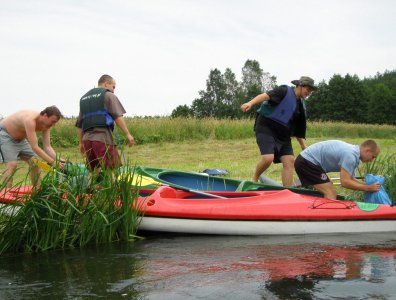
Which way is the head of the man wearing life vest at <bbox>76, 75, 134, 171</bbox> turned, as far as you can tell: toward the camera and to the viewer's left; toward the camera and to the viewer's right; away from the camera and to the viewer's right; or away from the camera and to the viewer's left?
away from the camera and to the viewer's right

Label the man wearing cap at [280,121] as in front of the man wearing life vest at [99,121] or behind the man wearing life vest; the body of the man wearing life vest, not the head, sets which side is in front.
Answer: in front

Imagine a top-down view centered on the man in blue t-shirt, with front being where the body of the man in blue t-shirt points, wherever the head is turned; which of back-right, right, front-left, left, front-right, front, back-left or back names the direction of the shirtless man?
back

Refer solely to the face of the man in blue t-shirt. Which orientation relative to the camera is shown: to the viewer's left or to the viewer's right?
to the viewer's right

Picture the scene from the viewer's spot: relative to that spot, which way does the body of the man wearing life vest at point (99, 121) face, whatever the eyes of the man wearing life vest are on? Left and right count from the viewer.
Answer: facing away from the viewer and to the right of the viewer

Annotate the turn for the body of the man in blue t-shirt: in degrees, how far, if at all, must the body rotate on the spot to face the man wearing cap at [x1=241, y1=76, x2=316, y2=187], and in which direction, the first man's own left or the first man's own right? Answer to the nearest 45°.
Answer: approximately 135° to the first man's own left

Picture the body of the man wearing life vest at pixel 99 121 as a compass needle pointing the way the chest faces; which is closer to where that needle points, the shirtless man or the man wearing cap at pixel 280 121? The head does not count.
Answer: the man wearing cap

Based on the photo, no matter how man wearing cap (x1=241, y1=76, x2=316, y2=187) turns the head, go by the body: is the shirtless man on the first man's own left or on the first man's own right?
on the first man's own right

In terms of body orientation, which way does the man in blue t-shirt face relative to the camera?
to the viewer's right
